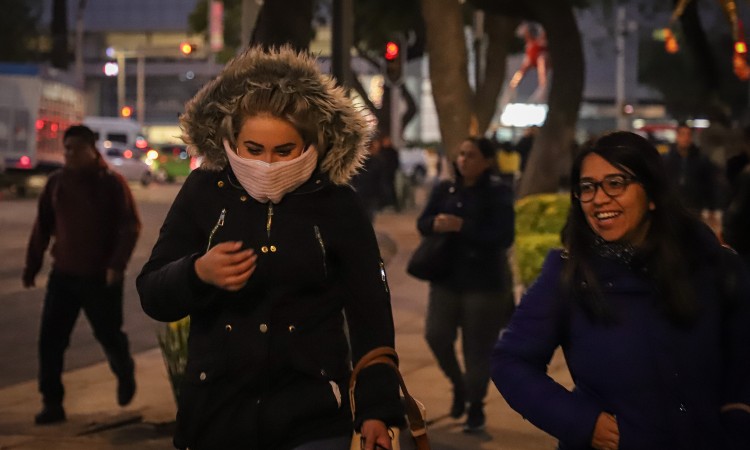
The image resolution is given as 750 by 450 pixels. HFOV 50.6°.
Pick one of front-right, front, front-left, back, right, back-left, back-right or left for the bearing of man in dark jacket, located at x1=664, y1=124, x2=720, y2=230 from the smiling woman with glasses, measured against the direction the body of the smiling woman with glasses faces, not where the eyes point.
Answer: back-right

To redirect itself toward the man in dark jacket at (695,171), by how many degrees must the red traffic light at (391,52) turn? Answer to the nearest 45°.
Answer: approximately 45° to its left

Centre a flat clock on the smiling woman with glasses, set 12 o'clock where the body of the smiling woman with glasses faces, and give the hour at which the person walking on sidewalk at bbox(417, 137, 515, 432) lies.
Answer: The person walking on sidewalk is roughly at 4 o'clock from the smiling woman with glasses.

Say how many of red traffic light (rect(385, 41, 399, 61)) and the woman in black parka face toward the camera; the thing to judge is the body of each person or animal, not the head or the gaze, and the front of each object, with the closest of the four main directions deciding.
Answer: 2

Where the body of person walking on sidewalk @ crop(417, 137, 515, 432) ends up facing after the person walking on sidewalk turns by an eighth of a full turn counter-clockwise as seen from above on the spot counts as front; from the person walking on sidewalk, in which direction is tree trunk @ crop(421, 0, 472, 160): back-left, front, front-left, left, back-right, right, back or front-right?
back

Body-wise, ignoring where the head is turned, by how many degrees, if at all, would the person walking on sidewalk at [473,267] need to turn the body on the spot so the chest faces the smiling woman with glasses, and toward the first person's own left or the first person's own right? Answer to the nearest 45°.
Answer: approximately 45° to the first person's own left

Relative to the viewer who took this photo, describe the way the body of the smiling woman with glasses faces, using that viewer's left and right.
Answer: facing the viewer and to the left of the viewer

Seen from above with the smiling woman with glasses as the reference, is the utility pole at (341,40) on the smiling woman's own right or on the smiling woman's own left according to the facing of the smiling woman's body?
on the smiling woman's own right

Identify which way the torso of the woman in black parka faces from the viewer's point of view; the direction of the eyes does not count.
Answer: toward the camera

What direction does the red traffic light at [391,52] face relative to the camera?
toward the camera

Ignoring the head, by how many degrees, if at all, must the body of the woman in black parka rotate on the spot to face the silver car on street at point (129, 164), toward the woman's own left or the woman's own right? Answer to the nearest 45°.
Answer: approximately 180°

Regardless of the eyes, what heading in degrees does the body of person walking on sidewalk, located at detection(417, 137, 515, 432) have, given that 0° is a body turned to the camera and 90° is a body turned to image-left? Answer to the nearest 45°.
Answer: approximately 45°
